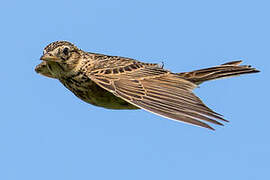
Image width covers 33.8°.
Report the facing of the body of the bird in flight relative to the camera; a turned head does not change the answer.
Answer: to the viewer's left
